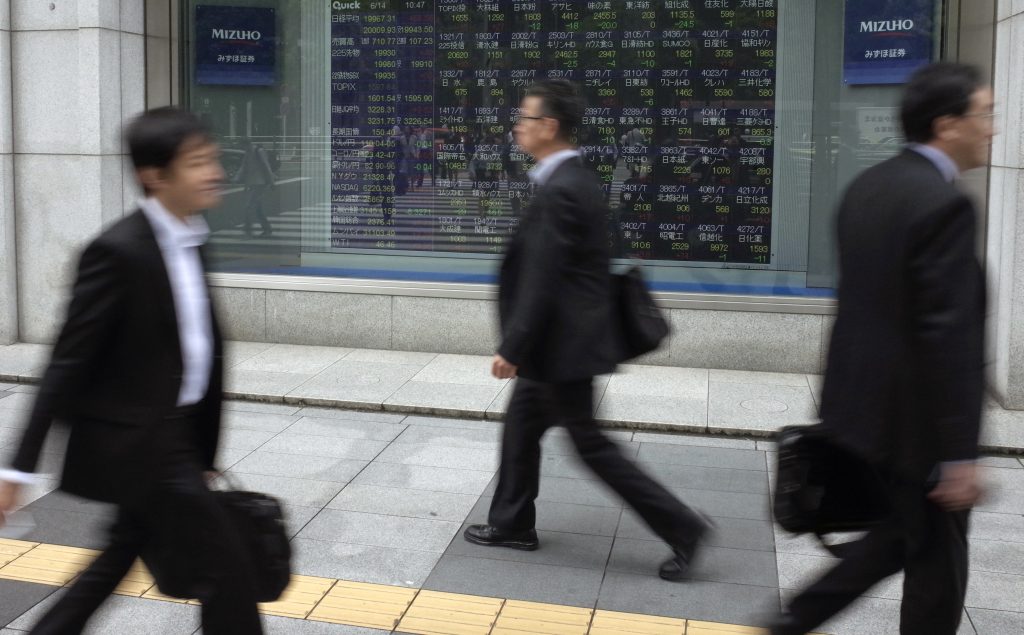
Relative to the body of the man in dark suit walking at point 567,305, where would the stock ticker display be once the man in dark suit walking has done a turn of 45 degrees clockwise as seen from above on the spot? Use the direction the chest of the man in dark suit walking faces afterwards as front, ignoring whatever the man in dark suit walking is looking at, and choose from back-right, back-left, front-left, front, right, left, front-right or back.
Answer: front-right

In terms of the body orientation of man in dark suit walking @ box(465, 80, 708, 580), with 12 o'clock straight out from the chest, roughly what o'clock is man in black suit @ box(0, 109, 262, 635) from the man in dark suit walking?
The man in black suit is roughly at 10 o'clock from the man in dark suit walking.

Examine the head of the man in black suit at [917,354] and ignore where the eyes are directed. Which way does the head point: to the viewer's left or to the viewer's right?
to the viewer's right

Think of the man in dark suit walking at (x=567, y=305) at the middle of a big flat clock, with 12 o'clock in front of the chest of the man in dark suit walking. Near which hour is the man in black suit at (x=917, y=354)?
The man in black suit is roughly at 8 o'clock from the man in dark suit walking.

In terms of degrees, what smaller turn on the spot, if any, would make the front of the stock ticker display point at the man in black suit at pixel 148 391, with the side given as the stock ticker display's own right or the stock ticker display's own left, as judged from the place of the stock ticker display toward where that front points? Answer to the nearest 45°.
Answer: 0° — it already faces them

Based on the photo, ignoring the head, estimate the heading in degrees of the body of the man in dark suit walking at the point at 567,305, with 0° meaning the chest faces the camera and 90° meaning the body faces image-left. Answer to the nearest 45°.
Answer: approximately 90°
